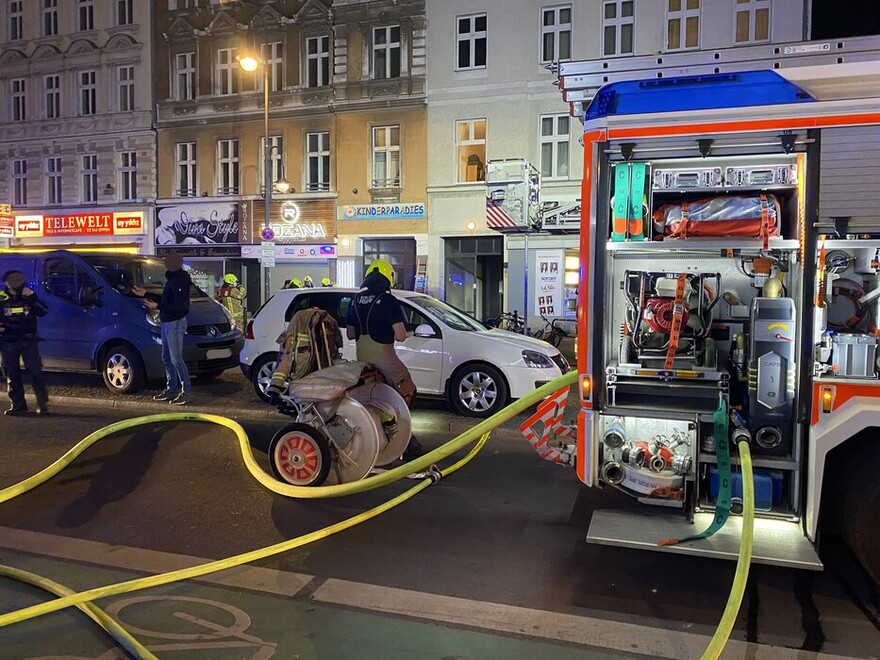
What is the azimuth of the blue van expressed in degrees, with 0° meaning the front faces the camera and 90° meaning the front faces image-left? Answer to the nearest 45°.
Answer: approximately 315°

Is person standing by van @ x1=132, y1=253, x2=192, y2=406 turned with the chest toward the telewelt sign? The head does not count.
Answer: no

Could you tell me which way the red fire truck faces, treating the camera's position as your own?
facing to the right of the viewer

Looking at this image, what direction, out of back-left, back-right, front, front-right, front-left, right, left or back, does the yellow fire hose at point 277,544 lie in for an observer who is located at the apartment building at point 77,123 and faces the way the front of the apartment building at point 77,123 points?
front-left

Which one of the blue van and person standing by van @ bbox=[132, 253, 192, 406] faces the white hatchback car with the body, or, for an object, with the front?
the blue van

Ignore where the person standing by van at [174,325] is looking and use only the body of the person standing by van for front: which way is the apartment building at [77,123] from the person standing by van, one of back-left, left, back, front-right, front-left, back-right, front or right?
right

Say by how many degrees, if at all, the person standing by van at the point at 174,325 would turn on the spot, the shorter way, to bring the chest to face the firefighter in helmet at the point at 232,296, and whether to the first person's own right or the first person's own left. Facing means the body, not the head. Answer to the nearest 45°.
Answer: approximately 90° to the first person's own right

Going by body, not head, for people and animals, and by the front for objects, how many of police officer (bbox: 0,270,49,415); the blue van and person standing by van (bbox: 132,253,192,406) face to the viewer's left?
1

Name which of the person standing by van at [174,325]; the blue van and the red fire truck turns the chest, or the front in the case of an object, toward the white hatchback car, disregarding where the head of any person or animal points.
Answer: the blue van

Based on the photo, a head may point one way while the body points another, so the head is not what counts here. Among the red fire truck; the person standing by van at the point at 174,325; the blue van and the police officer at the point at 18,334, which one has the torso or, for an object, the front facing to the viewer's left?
the person standing by van

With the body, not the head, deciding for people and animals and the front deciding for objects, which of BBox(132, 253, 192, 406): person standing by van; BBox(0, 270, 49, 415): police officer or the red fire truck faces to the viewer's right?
the red fire truck

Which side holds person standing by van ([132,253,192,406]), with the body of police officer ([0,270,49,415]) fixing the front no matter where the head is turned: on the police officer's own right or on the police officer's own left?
on the police officer's own left

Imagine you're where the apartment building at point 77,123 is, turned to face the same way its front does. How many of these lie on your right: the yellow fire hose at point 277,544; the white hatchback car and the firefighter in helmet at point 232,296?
0

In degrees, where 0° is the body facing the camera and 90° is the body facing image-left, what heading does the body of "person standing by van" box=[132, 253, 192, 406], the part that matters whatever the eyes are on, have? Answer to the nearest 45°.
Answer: approximately 90°
